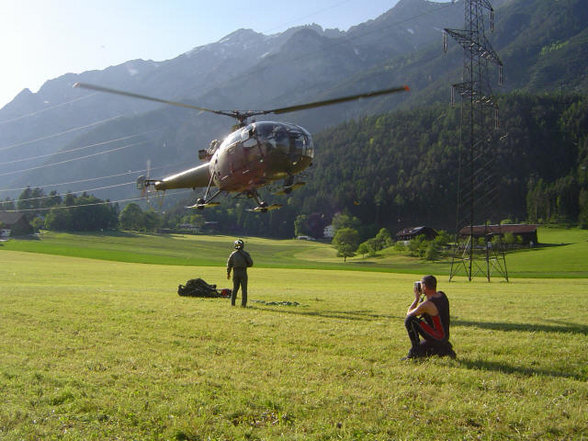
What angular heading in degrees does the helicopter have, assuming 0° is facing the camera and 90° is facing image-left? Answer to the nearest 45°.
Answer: approximately 315°

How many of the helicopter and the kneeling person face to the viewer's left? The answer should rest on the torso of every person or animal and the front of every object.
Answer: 1

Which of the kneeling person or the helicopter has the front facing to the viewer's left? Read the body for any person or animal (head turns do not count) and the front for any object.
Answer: the kneeling person

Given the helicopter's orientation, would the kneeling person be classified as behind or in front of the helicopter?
in front

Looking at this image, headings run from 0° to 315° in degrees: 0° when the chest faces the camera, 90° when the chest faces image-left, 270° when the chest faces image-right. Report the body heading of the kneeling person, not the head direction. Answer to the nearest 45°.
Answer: approximately 90°
